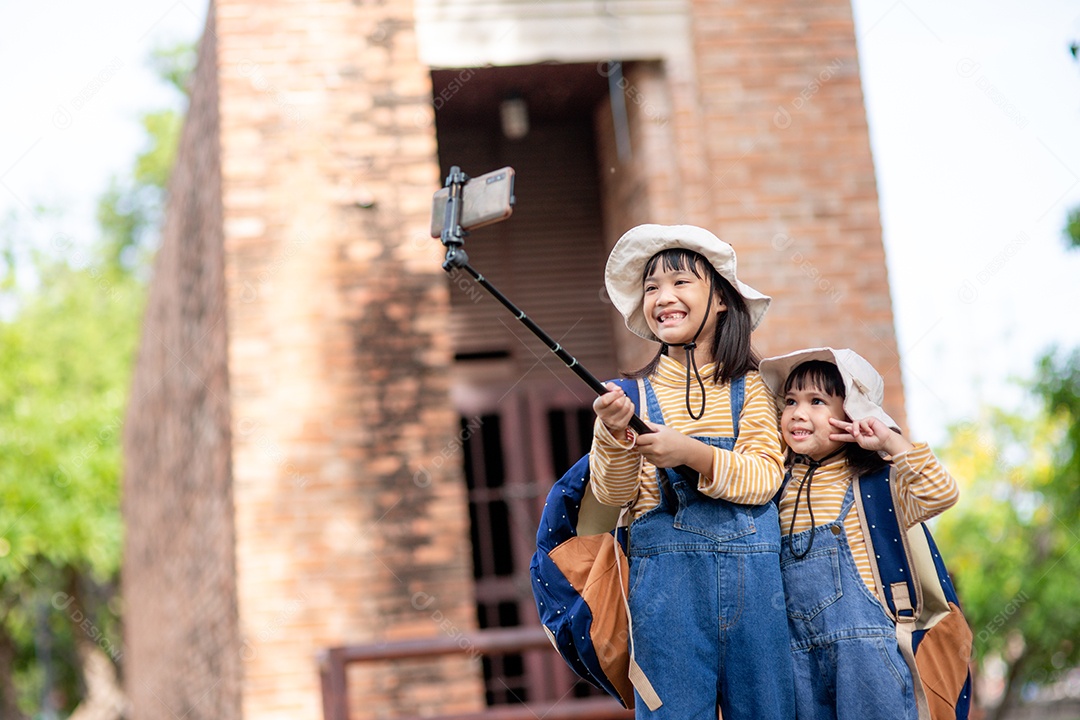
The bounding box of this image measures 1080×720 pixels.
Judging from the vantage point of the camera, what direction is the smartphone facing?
facing away from the viewer and to the right of the viewer

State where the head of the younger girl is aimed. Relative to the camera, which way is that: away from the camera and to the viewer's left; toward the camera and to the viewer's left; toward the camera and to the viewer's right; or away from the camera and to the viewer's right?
toward the camera and to the viewer's left

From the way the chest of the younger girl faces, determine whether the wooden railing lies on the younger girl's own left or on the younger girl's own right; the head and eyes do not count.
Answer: on the younger girl's own right

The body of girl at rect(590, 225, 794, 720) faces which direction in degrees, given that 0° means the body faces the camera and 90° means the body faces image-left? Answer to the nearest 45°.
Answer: approximately 0°

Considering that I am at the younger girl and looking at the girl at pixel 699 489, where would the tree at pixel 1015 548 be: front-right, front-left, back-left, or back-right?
back-right

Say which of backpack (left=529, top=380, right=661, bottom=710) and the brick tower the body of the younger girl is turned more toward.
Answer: the backpack

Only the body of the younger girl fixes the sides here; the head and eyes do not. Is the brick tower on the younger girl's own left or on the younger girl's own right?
on the younger girl's own right

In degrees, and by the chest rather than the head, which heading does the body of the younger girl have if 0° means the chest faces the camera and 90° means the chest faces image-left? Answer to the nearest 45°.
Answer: approximately 45°

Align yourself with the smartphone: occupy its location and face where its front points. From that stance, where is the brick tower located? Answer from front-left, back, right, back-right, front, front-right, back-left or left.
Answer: front-left

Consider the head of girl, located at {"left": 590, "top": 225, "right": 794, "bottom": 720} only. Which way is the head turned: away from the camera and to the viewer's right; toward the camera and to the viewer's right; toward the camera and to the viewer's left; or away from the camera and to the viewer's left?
toward the camera and to the viewer's left

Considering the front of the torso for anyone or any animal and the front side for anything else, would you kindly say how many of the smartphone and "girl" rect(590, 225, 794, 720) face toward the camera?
1
